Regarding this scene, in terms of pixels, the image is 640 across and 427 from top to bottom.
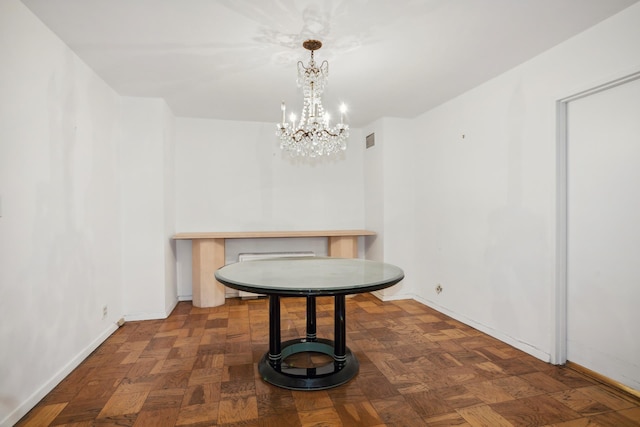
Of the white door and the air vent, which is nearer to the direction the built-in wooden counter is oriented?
the white door

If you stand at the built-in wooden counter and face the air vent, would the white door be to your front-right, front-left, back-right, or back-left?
front-right

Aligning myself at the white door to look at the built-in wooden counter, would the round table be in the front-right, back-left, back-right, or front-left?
front-left

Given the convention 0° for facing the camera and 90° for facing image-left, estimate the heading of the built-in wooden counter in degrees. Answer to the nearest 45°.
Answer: approximately 0°

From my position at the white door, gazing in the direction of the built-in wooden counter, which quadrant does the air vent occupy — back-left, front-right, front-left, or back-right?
front-right

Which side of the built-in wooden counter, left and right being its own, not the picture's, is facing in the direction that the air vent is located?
left

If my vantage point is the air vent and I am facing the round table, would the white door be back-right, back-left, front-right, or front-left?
front-left

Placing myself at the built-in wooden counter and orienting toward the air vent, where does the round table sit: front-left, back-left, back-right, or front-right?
front-right

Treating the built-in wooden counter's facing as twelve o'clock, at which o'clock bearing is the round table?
The round table is roughly at 11 o'clock from the built-in wooden counter.

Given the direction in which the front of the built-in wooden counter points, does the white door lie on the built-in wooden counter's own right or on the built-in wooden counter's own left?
on the built-in wooden counter's own left

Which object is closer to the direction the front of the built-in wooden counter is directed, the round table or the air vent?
the round table
